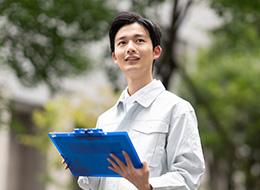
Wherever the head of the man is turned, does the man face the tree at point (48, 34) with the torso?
no

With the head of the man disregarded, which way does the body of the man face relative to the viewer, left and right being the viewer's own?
facing the viewer and to the left of the viewer

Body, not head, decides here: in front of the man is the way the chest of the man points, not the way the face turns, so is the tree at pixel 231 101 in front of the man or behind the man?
behind
